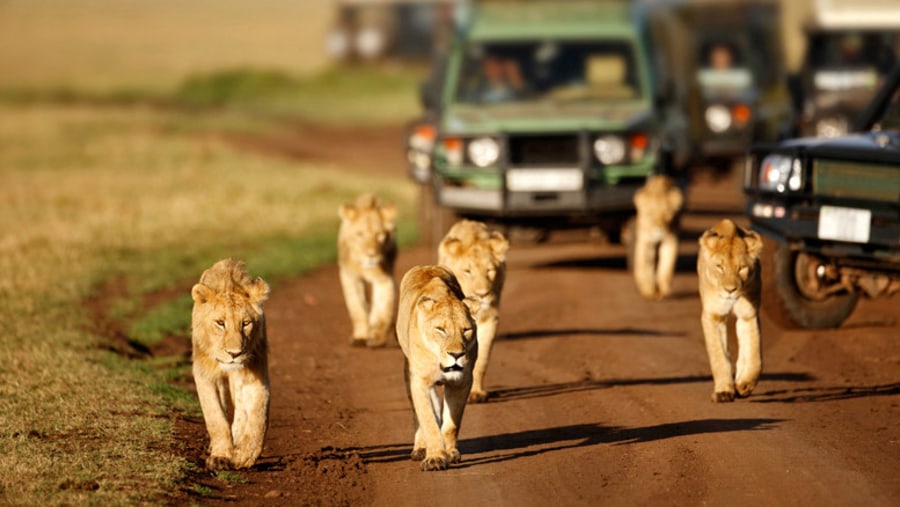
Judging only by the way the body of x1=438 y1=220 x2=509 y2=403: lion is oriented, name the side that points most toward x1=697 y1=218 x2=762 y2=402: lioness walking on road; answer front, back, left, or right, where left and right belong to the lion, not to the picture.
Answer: left

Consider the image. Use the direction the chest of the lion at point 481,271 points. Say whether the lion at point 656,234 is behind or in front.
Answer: behind

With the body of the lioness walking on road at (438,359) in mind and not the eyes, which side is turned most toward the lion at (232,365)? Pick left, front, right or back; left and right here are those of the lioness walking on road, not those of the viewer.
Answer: right

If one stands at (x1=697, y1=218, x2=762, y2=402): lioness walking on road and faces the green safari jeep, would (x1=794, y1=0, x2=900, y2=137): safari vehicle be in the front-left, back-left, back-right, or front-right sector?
front-right

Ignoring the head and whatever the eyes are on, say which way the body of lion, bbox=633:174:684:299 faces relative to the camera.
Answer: toward the camera

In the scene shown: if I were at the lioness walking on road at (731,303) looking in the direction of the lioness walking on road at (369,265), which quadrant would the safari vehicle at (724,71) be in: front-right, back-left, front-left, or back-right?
front-right

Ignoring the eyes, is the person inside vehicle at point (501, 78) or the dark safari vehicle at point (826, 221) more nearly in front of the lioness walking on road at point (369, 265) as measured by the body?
the dark safari vehicle

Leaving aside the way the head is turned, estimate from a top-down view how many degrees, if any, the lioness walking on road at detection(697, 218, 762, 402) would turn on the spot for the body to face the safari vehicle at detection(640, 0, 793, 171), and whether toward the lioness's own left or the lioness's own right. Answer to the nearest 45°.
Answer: approximately 180°

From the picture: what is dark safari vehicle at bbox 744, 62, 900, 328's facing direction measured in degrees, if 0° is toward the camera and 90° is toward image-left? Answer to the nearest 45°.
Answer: approximately 45°

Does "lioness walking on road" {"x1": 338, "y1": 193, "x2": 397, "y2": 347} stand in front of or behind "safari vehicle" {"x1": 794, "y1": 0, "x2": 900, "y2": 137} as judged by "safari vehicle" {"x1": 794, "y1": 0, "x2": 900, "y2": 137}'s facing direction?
in front

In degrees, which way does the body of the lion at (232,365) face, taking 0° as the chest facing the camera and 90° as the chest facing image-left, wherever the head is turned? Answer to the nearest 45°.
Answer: approximately 0°

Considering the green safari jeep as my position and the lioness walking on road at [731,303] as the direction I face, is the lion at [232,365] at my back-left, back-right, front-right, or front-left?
front-right

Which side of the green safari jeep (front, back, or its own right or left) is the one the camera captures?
front

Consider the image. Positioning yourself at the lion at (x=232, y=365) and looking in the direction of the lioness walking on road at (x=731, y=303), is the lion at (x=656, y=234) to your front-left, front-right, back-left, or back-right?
front-left

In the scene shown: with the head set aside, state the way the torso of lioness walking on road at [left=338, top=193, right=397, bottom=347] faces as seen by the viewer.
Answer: toward the camera
